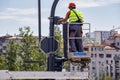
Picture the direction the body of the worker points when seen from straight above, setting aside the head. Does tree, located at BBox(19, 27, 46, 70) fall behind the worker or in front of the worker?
in front

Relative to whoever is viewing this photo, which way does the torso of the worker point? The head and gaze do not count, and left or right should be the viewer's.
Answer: facing away from the viewer and to the left of the viewer

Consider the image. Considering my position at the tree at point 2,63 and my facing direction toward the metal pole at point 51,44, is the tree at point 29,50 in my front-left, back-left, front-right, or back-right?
front-left

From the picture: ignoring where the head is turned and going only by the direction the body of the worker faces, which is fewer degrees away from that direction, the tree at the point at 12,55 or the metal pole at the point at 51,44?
the tree

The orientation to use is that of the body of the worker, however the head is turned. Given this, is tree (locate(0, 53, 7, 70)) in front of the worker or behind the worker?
in front
